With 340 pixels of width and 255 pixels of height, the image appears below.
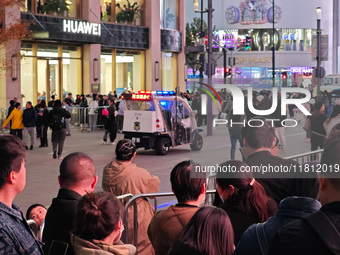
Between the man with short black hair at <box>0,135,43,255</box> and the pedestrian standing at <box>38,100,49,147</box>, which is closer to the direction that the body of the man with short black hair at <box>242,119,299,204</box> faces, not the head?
the pedestrian standing

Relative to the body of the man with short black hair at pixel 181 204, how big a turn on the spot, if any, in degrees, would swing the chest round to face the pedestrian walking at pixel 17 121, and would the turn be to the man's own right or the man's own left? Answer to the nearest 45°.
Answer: approximately 45° to the man's own left

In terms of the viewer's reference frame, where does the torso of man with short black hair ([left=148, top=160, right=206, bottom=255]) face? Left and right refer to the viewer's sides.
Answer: facing away from the viewer and to the right of the viewer

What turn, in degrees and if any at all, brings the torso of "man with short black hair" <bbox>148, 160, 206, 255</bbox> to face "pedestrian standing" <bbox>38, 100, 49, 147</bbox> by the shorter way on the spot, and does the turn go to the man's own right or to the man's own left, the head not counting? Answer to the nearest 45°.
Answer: approximately 45° to the man's own left

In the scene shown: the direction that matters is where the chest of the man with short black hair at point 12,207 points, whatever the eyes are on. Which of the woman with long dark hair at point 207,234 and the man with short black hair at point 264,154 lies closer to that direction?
the man with short black hair

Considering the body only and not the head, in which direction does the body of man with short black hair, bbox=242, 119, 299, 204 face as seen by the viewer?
away from the camera

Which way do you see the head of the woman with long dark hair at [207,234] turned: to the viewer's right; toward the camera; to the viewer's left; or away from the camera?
away from the camera

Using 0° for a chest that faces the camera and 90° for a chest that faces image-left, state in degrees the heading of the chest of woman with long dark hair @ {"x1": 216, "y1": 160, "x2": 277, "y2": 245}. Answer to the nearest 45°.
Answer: approximately 135°
